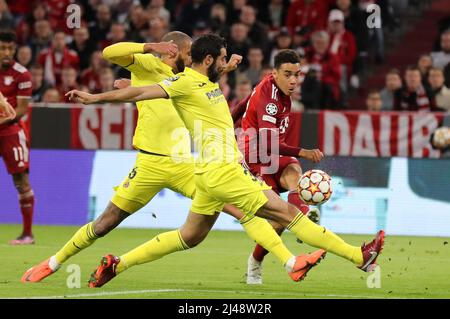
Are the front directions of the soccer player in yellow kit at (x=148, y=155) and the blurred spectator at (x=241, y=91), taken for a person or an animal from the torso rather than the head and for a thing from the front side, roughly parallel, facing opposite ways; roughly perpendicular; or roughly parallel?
roughly perpendicular

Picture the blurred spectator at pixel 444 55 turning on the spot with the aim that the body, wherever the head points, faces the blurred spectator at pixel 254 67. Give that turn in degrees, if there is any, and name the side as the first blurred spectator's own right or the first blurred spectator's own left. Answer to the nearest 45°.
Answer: approximately 90° to the first blurred spectator's own right

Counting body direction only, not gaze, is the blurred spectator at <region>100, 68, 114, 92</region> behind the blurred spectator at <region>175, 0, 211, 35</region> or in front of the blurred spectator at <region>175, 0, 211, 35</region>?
in front

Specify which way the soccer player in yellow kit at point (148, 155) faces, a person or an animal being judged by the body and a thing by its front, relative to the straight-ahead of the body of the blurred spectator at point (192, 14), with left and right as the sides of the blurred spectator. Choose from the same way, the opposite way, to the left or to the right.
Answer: to the left

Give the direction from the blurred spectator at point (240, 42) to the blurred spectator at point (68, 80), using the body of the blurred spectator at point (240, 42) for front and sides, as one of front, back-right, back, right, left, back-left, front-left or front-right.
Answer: right

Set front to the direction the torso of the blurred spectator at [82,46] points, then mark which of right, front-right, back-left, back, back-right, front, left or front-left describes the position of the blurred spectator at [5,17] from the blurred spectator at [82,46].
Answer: back-right

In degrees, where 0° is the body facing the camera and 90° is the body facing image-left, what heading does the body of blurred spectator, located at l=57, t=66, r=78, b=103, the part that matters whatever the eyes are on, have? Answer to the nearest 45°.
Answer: approximately 0°
